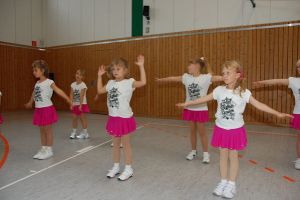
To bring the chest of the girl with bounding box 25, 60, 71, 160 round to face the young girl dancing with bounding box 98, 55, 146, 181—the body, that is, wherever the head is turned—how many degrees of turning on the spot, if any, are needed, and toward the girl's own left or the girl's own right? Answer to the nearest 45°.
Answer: approximately 90° to the girl's own left

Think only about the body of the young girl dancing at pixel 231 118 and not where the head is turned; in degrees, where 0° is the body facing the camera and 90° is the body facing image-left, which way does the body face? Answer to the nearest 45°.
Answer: approximately 45°

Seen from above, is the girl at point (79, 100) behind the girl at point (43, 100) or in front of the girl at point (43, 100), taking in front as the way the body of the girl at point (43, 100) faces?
behind

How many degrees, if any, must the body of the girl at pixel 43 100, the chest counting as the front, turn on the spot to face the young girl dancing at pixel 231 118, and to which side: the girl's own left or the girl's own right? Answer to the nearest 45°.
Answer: approximately 90° to the girl's own left

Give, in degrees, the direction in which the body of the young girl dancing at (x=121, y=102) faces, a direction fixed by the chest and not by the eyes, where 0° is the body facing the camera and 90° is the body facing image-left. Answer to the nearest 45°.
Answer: approximately 45°

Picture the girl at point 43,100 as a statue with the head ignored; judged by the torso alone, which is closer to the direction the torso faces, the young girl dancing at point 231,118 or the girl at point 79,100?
the young girl dancing

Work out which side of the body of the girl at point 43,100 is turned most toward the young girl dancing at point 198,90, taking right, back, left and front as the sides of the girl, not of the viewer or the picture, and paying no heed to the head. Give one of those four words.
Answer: left

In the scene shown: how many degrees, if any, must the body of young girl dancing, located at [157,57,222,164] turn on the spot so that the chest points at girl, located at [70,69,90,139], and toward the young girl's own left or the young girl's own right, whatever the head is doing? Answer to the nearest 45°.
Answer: approximately 90° to the young girl's own right
